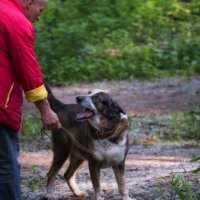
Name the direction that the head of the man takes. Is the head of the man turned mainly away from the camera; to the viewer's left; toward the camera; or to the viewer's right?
to the viewer's right

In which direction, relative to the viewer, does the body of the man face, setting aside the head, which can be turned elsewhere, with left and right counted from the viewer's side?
facing to the right of the viewer

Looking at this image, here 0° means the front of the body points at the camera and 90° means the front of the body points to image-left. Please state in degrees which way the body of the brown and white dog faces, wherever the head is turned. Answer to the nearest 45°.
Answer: approximately 315°
